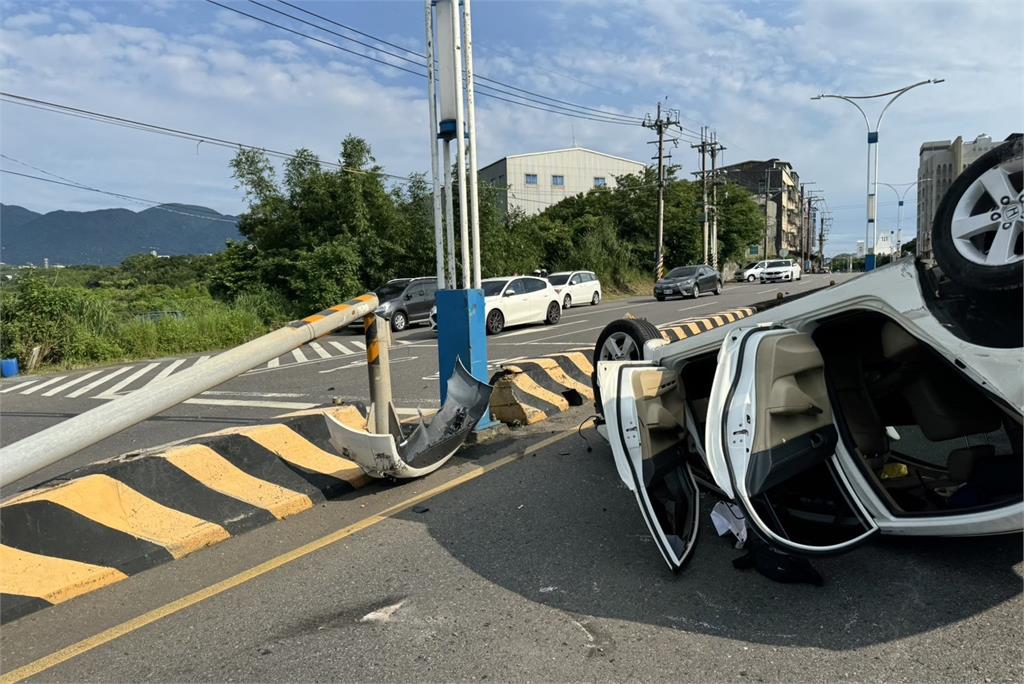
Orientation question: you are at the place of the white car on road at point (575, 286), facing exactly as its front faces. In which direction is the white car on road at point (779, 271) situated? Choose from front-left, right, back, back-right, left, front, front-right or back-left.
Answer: back

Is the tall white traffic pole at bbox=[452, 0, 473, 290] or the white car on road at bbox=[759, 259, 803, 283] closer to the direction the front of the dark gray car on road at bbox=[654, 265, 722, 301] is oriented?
the tall white traffic pole

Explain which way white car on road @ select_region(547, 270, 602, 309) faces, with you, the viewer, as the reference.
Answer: facing the viewer and to the left of the viewer

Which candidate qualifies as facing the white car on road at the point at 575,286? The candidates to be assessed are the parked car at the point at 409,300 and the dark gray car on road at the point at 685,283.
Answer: the dark gray car on road at the point at 685,283

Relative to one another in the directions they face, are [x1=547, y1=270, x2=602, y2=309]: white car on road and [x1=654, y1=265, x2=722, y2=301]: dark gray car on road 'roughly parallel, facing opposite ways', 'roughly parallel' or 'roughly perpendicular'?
roughly parallel

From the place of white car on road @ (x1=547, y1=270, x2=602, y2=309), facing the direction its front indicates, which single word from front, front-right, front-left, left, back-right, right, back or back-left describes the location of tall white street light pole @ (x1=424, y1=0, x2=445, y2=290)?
front-left

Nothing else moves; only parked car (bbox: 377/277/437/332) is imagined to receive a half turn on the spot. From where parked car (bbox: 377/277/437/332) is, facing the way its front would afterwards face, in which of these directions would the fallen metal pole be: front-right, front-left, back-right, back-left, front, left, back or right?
back-right

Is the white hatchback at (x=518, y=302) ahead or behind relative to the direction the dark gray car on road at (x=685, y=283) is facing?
ahead

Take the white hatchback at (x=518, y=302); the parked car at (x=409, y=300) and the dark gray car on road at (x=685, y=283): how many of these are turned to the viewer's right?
0

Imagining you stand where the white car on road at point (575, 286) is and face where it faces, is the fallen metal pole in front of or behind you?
in front

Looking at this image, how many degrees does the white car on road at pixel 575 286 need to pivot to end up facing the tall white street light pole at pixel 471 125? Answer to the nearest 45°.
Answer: approximately 45° to its left
